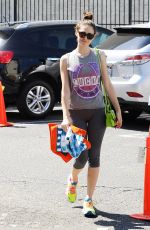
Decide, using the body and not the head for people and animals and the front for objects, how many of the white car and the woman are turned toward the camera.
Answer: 1

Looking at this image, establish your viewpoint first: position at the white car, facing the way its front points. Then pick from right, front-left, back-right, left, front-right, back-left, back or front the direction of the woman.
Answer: back-right

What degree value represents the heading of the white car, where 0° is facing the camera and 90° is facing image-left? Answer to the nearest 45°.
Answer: approximately 225°

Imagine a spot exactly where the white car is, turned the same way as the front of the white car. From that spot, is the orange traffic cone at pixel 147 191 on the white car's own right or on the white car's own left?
on the white car's own right

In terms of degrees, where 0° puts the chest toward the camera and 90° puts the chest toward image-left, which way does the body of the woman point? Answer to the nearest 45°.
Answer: approximately 0°

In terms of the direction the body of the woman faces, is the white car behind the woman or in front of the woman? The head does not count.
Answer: behind

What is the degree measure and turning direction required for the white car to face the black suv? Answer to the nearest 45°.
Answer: approximately 90° to its left
